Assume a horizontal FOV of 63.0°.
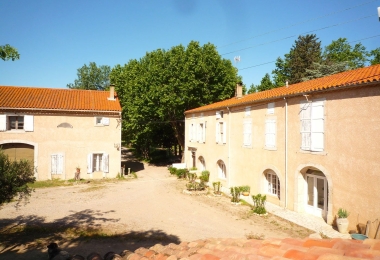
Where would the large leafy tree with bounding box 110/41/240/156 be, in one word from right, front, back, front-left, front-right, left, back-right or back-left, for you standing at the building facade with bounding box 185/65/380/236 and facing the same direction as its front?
right

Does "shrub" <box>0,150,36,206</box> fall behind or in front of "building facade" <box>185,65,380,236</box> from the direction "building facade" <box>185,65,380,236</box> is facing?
in front

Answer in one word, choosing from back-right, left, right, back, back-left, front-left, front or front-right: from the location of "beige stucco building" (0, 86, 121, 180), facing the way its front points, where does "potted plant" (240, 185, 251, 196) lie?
front-left

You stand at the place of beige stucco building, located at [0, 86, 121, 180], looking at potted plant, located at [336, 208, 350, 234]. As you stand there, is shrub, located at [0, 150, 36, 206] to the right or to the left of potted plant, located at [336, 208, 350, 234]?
right

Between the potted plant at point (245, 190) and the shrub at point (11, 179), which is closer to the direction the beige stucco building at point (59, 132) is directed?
the shrub

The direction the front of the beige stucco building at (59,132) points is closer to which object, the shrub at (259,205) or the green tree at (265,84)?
the shrub

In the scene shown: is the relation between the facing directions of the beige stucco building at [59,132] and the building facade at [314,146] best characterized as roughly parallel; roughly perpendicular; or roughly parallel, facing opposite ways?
roughly perpendicular

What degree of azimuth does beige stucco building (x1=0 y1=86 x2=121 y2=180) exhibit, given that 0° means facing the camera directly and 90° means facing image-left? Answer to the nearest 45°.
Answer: approximately 0°

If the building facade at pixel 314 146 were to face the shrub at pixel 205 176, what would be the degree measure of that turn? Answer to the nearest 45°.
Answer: approximately 90° to its right

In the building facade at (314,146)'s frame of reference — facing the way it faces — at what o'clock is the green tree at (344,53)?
The green tree is roughly at 5 o'clock from the building facade.

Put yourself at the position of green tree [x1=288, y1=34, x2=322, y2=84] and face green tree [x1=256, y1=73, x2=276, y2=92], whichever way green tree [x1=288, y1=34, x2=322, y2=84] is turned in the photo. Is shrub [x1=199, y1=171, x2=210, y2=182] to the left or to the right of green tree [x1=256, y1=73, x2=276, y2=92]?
left

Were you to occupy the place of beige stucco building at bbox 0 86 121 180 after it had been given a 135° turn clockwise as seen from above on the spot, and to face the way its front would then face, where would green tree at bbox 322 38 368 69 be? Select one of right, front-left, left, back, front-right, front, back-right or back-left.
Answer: back-right

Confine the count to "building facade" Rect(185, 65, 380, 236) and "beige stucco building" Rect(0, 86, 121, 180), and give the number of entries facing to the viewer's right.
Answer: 0

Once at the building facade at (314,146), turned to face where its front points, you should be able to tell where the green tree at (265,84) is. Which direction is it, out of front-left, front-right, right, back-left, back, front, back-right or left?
back-right

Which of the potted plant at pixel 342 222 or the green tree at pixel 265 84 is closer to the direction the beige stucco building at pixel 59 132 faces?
the potted plant

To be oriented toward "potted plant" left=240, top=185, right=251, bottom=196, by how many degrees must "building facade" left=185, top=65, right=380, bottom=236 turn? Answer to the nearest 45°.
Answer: approximately 90° to its right

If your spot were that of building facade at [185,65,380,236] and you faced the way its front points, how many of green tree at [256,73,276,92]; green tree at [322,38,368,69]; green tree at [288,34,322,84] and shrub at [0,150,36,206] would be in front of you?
1
